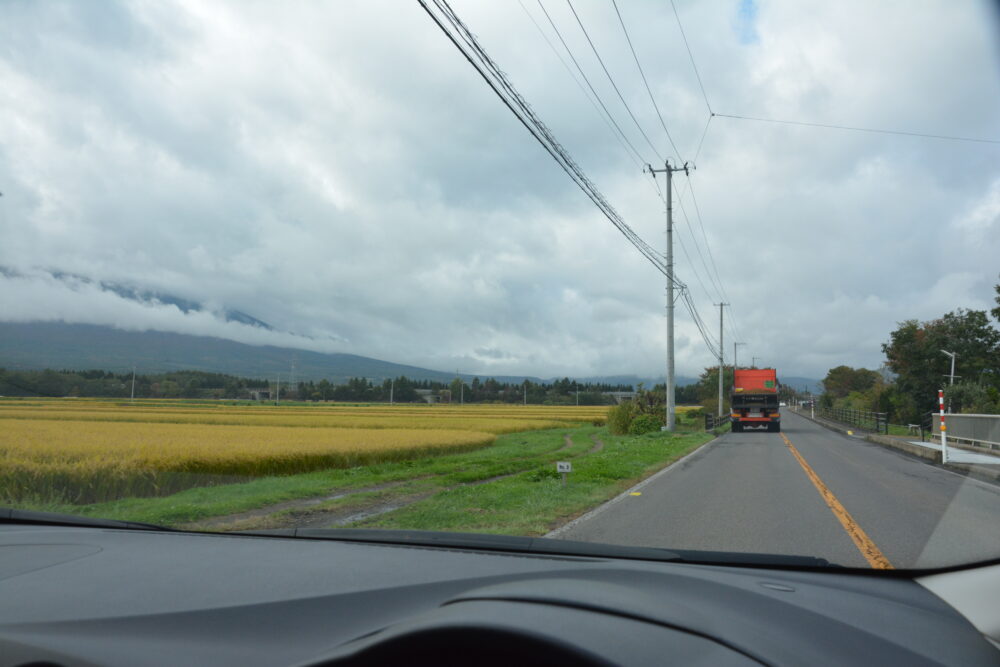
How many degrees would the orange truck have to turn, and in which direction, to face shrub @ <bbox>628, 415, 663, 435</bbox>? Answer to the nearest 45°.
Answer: approximately 135° to its left

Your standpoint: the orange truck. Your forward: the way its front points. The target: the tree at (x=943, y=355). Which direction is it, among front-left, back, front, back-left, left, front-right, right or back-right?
front-right

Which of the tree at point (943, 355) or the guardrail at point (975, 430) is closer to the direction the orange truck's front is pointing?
the tree

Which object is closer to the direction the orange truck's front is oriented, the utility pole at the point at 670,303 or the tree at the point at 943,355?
the tree

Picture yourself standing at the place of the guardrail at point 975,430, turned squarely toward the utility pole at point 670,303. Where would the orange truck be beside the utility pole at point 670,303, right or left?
right

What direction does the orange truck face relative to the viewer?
away from the camera

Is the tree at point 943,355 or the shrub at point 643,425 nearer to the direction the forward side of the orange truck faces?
the tree

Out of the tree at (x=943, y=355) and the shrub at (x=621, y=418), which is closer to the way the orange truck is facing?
the tree

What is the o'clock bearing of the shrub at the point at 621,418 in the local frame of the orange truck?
The shrub is roughly at 8 o'clock from the orange truck.

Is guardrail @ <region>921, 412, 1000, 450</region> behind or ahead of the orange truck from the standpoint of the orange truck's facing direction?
behind
